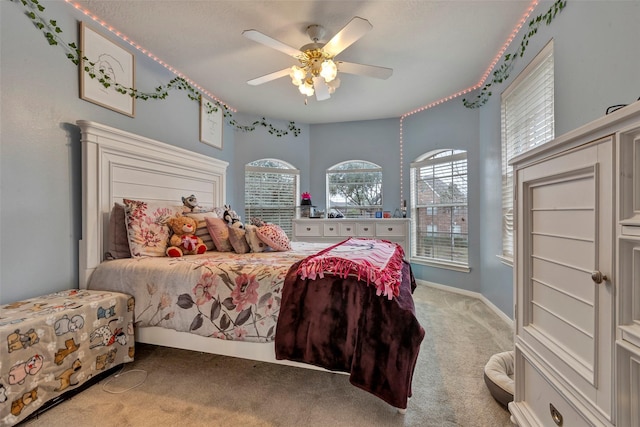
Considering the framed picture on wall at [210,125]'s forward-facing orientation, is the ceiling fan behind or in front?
in front

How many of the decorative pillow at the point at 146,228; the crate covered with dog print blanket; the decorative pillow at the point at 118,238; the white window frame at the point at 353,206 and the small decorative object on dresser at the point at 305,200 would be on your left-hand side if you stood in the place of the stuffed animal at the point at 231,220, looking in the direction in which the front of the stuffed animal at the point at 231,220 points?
2

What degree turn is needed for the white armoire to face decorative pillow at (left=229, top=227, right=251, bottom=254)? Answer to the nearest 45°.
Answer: approximately 45° to its right

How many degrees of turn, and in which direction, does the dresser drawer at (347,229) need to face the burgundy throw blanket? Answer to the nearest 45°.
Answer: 0° — it already faces it

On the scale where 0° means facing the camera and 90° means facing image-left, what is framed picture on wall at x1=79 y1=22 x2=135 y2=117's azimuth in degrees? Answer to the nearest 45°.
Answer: approximately 315°

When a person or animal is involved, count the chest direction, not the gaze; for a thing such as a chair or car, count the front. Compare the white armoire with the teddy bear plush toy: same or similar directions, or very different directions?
very different directions

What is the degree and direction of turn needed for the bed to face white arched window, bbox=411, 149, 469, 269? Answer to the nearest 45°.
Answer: approximately 90° to its left

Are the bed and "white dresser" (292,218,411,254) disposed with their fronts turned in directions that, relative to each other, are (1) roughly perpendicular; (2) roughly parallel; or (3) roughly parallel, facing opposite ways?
roughly perpendicular

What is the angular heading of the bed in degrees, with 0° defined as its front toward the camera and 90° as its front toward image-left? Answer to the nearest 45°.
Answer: approximately 315°

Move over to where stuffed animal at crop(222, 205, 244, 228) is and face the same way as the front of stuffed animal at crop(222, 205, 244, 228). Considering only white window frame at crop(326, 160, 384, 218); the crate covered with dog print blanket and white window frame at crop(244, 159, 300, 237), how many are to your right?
1

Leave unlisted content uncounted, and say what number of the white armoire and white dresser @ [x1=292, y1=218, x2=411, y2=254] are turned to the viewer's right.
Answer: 0

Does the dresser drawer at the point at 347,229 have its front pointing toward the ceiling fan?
yes
